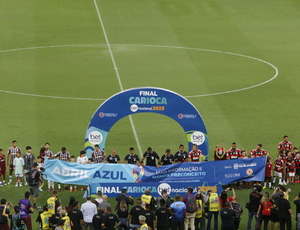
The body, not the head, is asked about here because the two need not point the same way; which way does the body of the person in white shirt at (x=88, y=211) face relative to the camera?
away from the camera

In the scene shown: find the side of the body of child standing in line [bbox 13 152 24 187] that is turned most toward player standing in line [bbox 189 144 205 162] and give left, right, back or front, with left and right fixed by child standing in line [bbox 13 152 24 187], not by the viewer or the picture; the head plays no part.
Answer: left

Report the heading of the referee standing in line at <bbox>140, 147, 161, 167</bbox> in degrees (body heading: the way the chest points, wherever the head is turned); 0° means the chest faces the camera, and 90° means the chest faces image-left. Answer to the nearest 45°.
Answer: approximately 0°

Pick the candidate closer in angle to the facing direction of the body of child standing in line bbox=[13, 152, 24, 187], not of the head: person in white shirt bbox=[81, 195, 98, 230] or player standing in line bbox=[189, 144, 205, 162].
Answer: the person in white shirt

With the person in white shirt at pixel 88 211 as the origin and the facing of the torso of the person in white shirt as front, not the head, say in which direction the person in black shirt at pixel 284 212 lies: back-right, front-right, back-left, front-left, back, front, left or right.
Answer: right

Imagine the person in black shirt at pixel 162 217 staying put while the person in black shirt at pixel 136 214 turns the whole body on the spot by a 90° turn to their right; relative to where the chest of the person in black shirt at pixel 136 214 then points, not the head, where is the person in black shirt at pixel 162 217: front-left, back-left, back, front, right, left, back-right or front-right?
front

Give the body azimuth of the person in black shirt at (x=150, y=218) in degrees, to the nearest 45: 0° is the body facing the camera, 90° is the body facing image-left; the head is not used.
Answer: approximately 180°

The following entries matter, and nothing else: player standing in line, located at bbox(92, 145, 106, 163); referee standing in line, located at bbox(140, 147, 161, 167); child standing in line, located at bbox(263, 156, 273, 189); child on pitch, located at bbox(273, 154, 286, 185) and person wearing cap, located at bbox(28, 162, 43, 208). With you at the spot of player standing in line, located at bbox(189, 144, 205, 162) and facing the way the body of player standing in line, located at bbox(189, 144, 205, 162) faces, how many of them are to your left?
2

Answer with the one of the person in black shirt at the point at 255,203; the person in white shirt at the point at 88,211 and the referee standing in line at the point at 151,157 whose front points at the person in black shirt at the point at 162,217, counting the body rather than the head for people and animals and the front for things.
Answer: the referee standing in line

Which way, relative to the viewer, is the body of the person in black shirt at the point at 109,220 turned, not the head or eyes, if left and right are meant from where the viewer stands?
facing away from the viewer

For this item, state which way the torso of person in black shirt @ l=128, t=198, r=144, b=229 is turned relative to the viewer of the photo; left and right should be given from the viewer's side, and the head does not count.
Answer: facing away from the viewer

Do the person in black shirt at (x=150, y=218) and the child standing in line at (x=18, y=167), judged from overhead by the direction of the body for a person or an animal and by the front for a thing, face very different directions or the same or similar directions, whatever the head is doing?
very different directions
